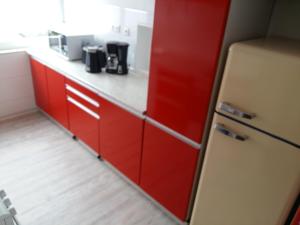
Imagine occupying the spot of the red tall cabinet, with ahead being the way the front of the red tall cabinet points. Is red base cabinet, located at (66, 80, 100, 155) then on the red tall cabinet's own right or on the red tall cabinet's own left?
on the red tall cabinet's own right

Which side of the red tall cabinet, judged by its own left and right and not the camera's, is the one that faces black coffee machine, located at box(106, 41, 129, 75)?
right

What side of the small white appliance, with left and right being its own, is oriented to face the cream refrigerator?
left

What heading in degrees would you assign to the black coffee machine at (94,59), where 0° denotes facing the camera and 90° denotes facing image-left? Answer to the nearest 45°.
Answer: approximately 45°

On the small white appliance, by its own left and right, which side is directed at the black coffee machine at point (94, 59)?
left

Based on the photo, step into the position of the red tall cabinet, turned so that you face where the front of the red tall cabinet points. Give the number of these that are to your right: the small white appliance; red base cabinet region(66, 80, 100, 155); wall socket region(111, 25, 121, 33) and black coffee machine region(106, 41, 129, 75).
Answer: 4

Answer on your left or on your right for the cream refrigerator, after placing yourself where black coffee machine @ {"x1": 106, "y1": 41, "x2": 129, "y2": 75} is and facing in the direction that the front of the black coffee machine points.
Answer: on your left
